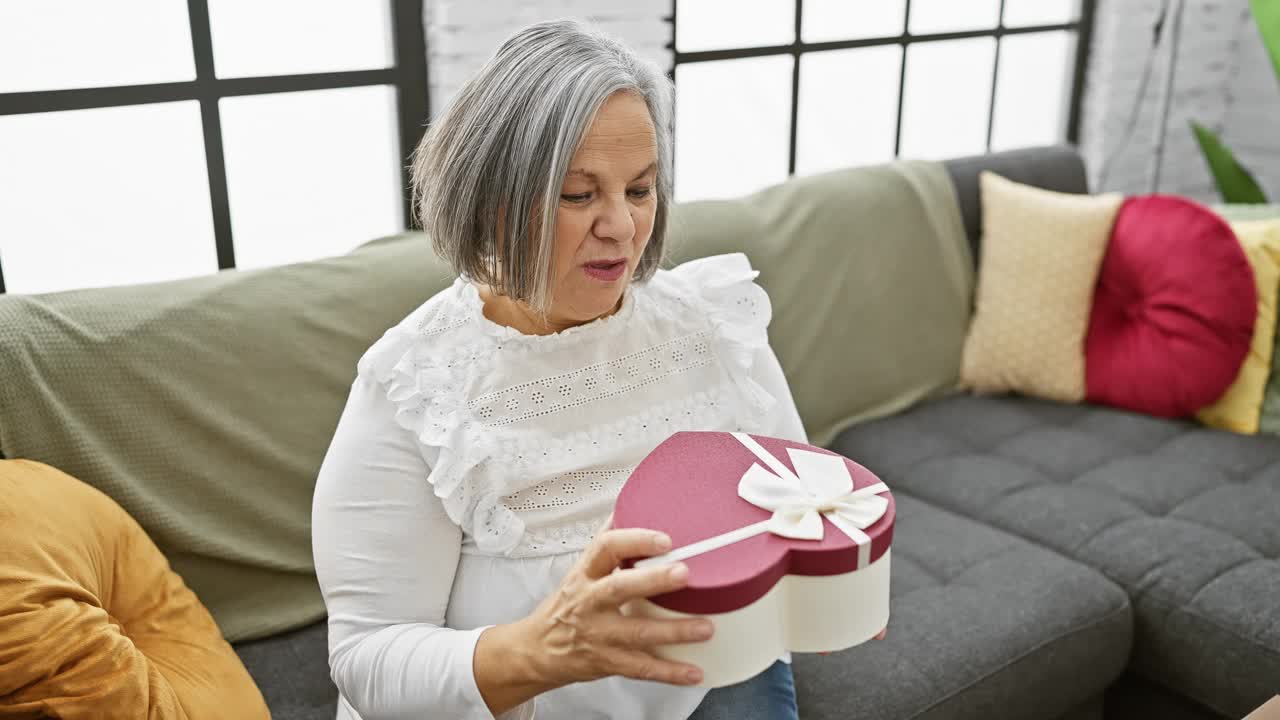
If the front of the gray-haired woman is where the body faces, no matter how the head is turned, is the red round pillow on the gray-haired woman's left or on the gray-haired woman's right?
on the gray-haired woman's left

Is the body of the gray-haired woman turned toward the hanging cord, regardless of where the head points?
no

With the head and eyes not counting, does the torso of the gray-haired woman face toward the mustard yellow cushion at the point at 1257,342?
no

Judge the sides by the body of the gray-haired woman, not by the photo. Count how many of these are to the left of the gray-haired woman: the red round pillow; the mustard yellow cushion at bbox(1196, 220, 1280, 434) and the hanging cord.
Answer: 3

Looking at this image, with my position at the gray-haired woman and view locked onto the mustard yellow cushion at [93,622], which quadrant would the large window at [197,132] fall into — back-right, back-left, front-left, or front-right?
front-right

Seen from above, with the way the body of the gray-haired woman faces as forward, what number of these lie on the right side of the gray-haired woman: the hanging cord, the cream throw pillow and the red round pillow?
0

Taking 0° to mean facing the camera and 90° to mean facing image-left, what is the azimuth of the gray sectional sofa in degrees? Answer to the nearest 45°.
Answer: approximately 315°

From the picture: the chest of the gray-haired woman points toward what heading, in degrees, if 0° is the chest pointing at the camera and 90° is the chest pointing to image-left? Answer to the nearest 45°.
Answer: approximately 315°

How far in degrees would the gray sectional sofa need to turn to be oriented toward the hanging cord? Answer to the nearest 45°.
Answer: approximately 135° to its left

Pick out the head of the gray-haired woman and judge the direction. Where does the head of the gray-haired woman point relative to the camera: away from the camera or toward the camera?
toward the camera

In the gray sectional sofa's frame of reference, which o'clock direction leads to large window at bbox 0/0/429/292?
The large window is roughly at 5 o'clock from the gray sectional sofa.

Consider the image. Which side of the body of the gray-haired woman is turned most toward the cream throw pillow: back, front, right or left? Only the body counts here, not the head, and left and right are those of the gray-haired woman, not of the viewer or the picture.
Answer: left

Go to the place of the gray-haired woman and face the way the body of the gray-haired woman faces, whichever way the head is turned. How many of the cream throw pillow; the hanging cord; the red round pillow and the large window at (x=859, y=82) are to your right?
0

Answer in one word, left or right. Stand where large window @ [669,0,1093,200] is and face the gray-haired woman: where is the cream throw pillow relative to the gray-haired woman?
left
